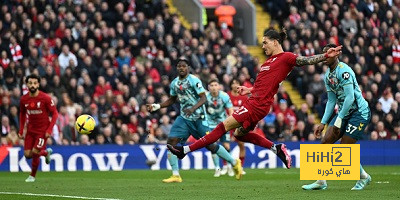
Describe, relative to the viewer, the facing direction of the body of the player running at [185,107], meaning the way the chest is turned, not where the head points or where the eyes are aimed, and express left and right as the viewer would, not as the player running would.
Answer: facing the viewer and to the left of the viewer

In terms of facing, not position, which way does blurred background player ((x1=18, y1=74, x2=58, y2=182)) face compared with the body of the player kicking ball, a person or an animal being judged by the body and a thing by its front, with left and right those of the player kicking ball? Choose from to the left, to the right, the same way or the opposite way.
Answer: to the left

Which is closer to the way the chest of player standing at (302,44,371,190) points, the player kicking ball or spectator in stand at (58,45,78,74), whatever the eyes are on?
the player kicking ball

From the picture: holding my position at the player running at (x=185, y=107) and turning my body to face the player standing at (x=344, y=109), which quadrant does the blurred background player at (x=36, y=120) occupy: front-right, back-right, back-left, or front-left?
back-right

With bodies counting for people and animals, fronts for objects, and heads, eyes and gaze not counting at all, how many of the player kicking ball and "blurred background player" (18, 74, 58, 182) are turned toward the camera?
1

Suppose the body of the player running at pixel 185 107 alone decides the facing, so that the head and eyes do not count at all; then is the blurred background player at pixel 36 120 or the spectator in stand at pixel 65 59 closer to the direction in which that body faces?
the blurred background player

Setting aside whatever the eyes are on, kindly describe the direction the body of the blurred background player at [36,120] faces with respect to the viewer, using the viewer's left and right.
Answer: facing the viewer

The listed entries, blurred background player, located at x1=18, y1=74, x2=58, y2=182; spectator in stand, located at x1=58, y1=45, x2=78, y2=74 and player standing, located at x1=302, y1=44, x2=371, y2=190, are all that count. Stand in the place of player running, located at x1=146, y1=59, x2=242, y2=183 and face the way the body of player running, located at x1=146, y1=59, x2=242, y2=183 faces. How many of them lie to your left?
1

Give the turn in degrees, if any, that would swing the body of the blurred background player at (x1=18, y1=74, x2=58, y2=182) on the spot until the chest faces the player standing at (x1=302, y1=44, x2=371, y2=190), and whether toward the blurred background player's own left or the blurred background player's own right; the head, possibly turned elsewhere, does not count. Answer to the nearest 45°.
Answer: approximately 45° to the blurred background player's own left

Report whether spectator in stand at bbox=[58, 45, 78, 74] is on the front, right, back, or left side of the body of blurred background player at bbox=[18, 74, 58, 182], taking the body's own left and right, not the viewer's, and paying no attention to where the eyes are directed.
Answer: back

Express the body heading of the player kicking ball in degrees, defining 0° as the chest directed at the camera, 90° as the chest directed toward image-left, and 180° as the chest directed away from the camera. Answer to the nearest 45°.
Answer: approximately 90°
